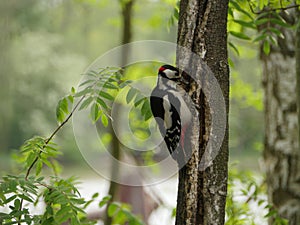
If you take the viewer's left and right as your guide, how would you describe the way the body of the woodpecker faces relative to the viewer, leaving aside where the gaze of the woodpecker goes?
facing to the right of the viewer

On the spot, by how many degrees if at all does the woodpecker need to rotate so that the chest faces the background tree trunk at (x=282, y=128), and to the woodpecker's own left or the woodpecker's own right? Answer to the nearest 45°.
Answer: approximately 45° to the woodpecker's own left
